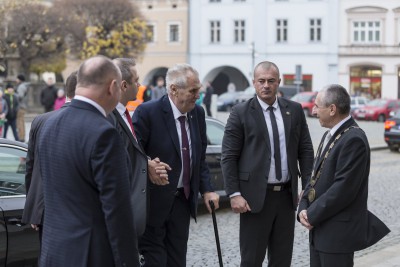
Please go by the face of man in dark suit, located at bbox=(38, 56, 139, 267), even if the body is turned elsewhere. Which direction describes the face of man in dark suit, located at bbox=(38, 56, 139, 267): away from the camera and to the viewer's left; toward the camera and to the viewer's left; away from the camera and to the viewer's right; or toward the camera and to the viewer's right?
away from the camera and to the viewer's right

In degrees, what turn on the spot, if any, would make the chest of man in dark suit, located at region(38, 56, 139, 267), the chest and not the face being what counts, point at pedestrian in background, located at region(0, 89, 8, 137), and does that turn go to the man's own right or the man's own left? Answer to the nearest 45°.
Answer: approximately 45° to the man's own left

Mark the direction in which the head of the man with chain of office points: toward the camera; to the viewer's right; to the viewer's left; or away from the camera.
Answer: to the viewer's left

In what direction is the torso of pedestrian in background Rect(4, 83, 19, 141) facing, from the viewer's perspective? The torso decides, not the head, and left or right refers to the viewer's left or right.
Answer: facing the viewer

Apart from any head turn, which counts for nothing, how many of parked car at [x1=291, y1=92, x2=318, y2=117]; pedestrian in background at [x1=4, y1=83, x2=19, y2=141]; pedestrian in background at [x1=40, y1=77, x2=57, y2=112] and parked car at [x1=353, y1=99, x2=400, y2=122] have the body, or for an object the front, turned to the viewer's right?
0

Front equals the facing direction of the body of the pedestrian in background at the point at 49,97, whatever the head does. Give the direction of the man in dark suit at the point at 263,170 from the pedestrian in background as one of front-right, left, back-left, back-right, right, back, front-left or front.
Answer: front

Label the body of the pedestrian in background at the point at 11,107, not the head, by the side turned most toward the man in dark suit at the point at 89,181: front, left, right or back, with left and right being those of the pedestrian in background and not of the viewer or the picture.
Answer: front

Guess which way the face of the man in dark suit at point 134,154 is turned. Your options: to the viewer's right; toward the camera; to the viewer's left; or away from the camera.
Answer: to the viewer's right
